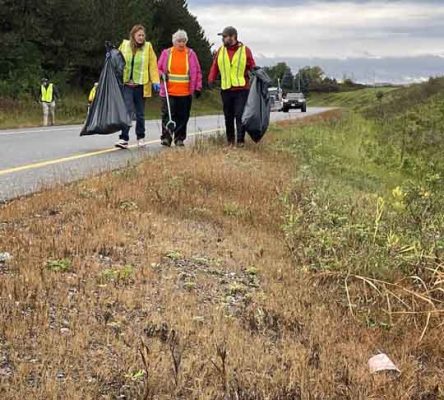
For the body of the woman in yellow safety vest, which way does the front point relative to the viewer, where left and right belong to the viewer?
facing the viewer
